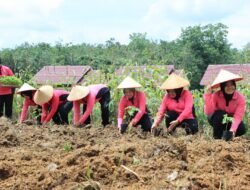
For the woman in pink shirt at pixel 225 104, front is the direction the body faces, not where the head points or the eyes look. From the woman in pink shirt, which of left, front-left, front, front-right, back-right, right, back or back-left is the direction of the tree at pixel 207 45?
back

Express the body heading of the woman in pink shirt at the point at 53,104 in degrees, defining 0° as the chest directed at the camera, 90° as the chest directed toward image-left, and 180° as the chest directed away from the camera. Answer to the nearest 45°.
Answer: approximately 45°

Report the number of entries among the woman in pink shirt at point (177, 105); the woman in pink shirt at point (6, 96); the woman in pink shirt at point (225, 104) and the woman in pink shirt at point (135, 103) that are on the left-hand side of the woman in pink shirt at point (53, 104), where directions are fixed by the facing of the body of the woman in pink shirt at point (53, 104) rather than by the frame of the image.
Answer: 3

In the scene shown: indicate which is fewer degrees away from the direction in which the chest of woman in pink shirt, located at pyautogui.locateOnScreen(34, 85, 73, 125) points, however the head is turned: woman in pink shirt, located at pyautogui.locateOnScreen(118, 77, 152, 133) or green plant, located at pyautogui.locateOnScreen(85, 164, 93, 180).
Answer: the green plant

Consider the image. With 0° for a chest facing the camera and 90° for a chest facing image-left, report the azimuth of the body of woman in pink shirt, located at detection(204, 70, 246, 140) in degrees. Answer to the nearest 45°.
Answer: approximately 0°

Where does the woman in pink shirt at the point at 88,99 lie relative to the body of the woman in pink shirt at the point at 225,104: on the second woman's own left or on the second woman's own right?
on the second woman's own right
